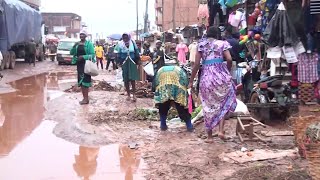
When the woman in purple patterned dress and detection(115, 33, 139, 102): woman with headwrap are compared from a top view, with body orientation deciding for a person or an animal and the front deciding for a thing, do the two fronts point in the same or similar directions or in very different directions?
very different directions

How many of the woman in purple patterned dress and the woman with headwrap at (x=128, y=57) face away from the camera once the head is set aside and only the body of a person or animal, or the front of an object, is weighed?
1

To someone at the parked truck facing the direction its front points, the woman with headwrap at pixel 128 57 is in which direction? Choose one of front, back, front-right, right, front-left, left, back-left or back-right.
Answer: back-right

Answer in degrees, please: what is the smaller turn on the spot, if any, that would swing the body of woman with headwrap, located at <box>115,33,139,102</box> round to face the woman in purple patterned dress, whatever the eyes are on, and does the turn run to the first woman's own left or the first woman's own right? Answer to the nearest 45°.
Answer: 0° — they already face them

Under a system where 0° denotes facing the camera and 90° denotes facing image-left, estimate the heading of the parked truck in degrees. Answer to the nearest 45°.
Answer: approximately 225°

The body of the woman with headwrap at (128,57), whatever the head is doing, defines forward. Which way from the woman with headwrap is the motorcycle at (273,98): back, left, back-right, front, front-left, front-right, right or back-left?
front-left

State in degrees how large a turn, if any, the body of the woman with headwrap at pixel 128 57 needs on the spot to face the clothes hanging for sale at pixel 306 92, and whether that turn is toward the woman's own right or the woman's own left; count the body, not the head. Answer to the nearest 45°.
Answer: approximately 45° to the woman's own left

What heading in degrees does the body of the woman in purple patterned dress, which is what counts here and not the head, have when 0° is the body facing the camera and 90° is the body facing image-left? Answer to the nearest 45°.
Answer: approximately 180°

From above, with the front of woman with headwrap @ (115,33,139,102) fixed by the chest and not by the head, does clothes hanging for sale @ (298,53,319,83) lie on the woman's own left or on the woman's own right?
on the woman's own left

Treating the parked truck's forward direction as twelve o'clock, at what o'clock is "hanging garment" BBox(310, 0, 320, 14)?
The hanging garment is roughly at 4 o'clock from the parked truck.
